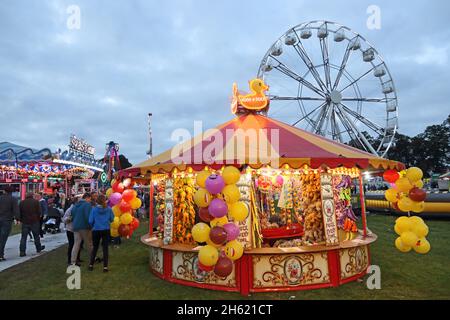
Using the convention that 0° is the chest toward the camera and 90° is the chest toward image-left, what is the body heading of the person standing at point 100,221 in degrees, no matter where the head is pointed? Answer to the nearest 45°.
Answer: approximately 180°

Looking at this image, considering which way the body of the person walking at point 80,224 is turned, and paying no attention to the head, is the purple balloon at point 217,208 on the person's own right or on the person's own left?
on the person's own right

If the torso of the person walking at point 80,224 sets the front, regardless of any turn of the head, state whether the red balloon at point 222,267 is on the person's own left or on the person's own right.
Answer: on the person's own right

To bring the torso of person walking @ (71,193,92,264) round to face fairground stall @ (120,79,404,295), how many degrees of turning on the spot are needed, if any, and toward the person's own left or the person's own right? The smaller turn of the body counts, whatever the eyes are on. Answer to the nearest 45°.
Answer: approximately 90° to the person's own right

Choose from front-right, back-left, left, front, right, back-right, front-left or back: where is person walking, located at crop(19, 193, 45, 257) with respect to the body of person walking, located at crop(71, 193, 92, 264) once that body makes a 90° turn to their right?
back

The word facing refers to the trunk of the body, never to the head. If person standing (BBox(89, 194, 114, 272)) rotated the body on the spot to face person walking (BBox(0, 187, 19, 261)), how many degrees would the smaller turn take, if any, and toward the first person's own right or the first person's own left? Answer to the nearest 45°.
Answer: approximately 45° to the first person's own left

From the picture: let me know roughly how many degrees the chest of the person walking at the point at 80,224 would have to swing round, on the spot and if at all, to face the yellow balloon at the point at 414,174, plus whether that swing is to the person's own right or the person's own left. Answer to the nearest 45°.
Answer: approximately 90° to the person's own right
